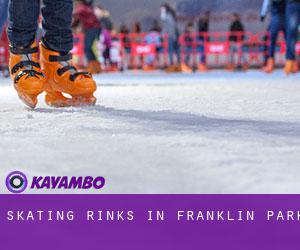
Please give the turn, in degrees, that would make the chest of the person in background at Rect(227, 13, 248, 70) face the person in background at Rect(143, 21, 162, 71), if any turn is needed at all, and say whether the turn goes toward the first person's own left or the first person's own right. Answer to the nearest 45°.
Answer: approximately 90° to the first person's own right

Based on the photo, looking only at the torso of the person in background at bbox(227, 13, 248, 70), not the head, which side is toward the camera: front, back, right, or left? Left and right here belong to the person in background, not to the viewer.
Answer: front
